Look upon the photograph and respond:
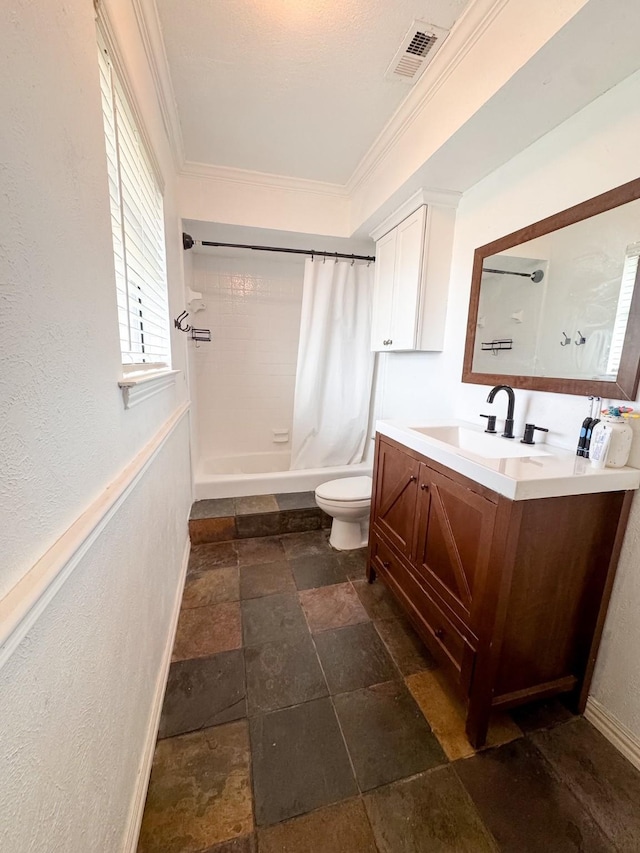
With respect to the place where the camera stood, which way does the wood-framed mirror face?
facing the viewer and to the left of the viewer

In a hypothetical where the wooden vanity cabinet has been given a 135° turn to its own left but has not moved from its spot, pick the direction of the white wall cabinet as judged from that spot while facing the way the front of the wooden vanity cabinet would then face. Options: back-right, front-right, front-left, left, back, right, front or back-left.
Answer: back-left

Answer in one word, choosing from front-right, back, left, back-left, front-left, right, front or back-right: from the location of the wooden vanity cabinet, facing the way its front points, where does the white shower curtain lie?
right

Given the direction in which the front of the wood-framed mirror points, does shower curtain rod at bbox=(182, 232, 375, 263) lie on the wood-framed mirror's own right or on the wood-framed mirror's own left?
on the wood-framed mirror's own right

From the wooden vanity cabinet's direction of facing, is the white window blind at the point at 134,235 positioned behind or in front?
in front

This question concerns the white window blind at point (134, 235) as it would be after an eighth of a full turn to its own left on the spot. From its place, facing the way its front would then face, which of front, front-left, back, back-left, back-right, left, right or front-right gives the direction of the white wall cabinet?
front-right

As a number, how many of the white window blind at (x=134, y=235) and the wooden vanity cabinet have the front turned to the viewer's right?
1

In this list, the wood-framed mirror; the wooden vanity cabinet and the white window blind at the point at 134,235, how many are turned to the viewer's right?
1

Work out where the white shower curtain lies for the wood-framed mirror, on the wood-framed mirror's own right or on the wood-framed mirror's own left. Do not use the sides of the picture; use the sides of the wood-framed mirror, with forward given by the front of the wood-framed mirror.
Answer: on the wood-framed mirror's own right

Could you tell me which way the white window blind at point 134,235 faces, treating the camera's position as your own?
facing to the right of the viewer

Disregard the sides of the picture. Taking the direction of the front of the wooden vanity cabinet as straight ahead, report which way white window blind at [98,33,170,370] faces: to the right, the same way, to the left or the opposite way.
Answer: the opposite way

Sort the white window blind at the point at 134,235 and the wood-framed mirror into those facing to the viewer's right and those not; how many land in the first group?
1

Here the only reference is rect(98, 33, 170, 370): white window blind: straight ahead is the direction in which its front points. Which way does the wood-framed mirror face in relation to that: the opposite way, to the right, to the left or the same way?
the opposite way
